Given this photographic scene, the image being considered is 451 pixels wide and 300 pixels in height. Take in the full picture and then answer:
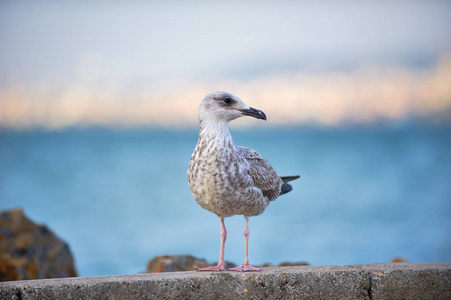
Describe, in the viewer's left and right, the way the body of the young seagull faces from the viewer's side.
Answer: facing the viewer and to the left of the viewer

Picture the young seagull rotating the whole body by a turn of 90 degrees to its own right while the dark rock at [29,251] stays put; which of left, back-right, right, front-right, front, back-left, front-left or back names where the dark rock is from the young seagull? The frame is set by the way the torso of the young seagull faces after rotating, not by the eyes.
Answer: front
